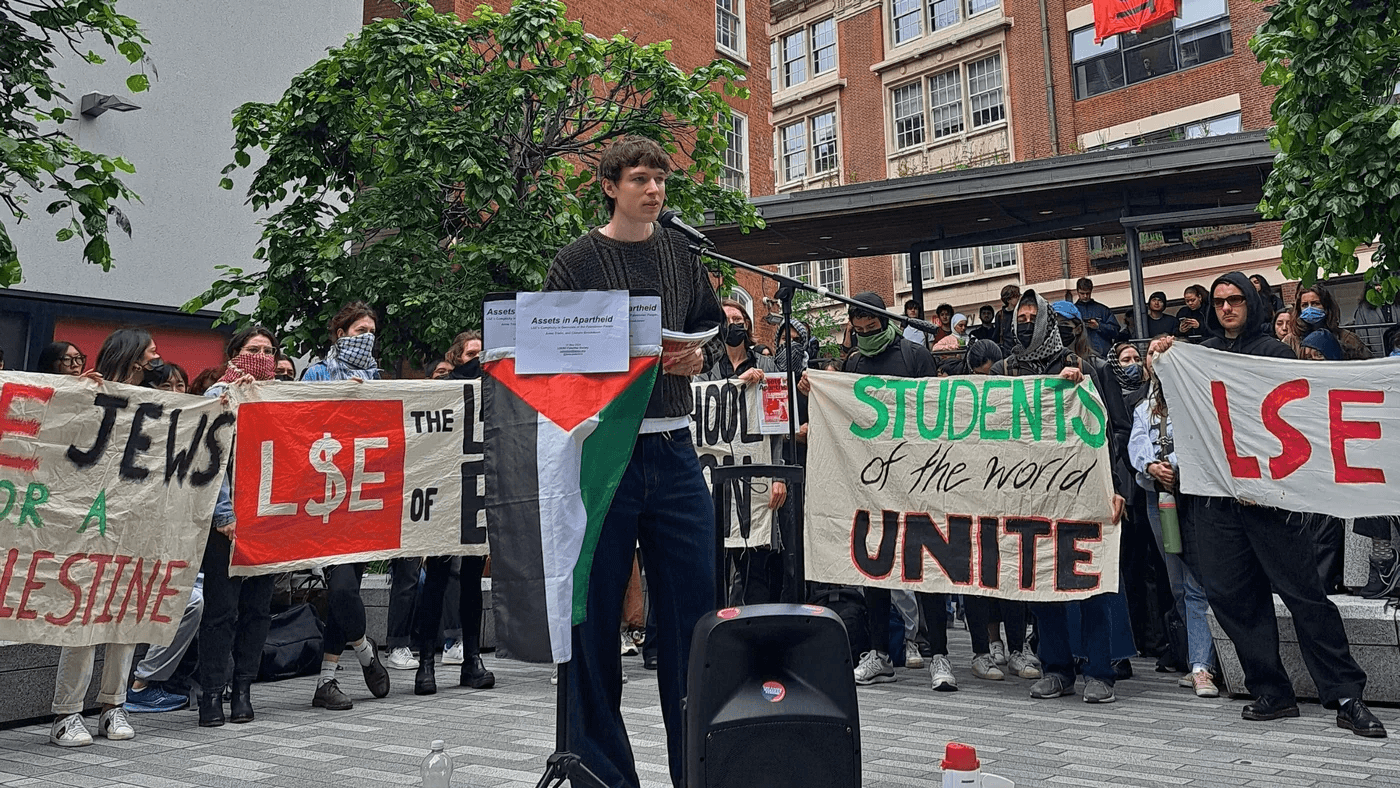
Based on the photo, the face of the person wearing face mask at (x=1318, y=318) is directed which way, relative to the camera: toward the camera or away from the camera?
toward the camera

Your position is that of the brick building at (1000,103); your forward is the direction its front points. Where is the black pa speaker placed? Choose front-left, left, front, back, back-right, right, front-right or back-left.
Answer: front-left

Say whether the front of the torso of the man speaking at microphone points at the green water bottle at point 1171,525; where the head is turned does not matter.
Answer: no

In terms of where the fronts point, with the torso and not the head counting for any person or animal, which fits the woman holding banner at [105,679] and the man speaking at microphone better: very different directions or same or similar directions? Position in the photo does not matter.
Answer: same or similar directions

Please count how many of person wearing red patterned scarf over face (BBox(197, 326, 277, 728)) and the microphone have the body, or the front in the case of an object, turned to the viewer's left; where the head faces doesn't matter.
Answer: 1

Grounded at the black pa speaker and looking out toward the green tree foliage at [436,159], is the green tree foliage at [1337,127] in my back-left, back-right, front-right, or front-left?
front-right

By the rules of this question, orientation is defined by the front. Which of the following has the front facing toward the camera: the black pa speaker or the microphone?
the black pa speaker

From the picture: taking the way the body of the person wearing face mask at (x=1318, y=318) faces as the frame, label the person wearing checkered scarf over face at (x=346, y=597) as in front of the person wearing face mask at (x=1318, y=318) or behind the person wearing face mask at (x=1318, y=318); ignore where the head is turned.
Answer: in front

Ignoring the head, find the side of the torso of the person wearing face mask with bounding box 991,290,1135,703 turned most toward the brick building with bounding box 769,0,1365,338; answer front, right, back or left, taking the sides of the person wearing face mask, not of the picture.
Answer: back

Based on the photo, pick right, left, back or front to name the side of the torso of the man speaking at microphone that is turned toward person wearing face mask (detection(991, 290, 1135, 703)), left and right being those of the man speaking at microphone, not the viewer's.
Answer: left

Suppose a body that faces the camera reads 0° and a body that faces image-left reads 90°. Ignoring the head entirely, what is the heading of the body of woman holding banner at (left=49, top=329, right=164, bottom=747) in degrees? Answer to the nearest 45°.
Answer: approximately 315°

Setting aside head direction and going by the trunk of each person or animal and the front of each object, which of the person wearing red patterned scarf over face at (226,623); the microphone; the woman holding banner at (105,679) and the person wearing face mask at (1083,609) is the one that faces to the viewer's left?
the microphone

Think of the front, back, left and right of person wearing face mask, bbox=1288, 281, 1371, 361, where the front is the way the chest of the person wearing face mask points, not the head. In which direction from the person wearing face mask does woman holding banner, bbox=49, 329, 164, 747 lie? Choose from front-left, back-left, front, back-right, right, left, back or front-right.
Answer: front

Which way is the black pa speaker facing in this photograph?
toward the camera

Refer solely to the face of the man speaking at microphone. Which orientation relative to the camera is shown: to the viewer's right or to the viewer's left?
to the viewer's right

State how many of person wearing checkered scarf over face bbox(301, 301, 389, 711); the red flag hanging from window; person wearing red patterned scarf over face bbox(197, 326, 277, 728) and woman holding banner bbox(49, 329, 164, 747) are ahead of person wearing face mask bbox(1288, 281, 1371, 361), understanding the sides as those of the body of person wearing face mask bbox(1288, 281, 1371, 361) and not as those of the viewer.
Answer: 3

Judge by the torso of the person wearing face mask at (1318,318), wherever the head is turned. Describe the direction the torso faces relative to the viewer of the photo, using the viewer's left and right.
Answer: facing the viewer and to the left of the viewer
